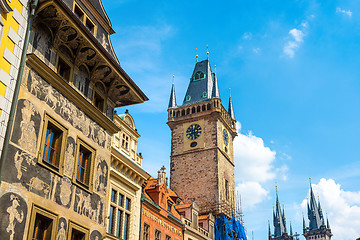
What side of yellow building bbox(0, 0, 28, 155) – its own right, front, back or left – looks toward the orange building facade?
left

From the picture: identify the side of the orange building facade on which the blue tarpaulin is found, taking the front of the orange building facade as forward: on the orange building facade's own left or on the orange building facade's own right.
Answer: on the orange building facade's own left

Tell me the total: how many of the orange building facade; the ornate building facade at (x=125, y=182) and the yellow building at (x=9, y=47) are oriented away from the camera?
0

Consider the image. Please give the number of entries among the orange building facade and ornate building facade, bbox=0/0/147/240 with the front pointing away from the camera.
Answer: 0

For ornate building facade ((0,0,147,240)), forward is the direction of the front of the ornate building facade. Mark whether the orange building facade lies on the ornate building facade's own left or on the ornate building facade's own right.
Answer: on the ornate building facade's own left

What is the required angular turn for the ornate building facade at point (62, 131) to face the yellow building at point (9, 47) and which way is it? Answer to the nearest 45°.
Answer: approximately 90° to its right

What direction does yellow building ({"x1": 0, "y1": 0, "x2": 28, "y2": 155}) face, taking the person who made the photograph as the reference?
facing the viewer and to the right of the viewer

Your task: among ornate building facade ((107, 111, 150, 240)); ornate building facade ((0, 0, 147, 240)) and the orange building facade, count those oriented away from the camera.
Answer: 0

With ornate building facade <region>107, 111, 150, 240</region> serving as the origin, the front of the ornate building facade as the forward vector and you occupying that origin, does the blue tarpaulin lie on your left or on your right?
on your left
